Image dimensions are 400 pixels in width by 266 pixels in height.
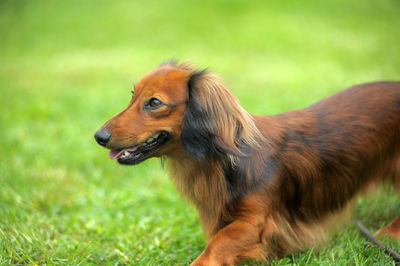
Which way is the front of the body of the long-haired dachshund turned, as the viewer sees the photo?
to the viewer's left
